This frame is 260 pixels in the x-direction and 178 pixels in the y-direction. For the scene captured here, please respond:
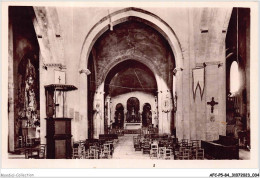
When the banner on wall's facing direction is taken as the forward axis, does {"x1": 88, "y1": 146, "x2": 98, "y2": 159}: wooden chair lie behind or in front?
in front
